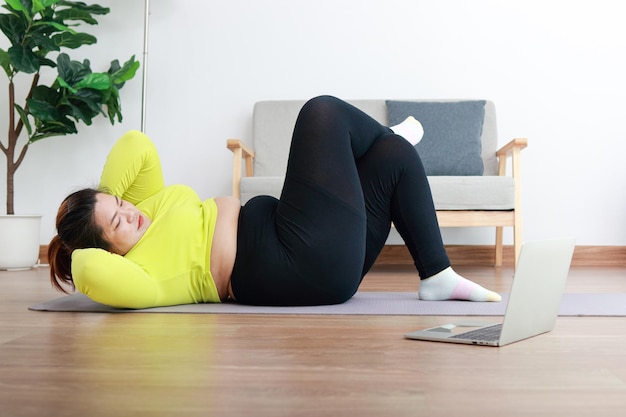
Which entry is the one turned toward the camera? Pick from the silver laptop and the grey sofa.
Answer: the grey sofa

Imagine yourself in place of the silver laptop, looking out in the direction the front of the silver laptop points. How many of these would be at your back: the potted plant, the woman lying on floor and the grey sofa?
0

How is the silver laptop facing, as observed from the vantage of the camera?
facing away from the viewer and to the left of the viewer

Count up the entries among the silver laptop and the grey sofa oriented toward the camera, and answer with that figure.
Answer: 1

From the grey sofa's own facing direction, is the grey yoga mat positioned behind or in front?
in front

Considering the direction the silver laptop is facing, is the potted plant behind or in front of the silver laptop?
in front

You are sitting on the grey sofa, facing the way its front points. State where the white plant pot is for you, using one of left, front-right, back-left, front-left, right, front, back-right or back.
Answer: right

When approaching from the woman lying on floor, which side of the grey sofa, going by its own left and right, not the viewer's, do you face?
front

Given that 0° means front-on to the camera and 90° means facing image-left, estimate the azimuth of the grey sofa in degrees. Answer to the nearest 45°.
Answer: approximately 0°

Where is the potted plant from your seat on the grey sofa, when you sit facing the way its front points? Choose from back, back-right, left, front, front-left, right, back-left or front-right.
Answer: right

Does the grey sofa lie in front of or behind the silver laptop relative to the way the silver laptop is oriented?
in front
